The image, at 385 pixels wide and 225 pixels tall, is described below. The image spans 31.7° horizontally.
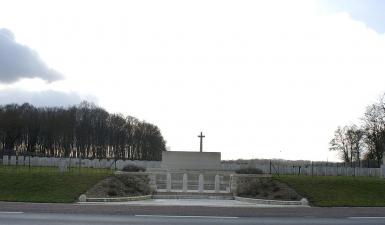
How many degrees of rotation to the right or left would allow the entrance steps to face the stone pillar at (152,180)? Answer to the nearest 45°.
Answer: approximately 135° to its right

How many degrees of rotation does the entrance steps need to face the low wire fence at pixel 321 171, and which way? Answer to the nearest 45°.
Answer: approximately 135° to its left

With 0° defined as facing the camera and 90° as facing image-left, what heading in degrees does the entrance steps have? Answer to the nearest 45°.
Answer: approximately 0°
